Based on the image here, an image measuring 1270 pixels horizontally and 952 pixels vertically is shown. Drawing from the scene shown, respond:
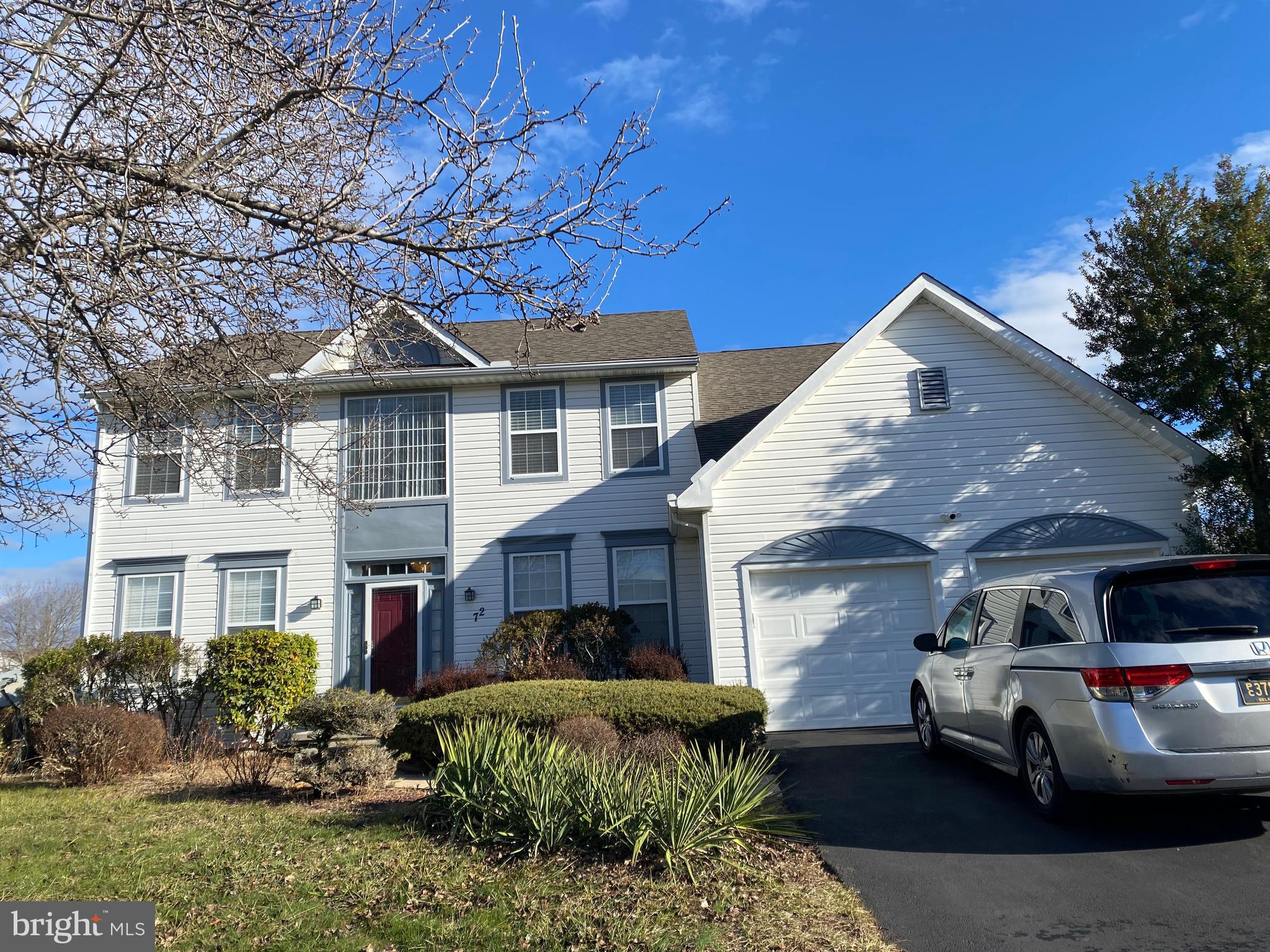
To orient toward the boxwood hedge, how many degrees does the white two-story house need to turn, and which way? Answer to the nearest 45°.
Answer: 0° — it already faces it

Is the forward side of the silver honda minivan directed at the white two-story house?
yes

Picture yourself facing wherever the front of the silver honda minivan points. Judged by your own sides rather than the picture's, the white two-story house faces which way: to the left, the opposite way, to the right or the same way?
the opposite way

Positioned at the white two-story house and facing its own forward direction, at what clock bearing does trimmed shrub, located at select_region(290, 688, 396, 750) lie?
The trimmed shrub is roughly at 1 o'clock from the white two-story house.

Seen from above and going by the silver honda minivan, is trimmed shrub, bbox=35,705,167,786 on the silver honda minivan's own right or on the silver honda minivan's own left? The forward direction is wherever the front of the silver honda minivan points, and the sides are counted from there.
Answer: on the silver honda minivan's own left

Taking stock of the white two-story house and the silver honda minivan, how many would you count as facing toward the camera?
1

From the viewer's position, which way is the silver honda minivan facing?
facing away from the viewer and to the left of the viewer

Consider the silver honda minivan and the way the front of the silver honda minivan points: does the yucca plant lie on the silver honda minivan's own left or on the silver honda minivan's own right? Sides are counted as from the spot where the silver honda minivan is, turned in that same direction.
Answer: on the silver honda minivan's own left

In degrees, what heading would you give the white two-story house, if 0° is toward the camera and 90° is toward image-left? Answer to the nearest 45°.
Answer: approximately 0°
